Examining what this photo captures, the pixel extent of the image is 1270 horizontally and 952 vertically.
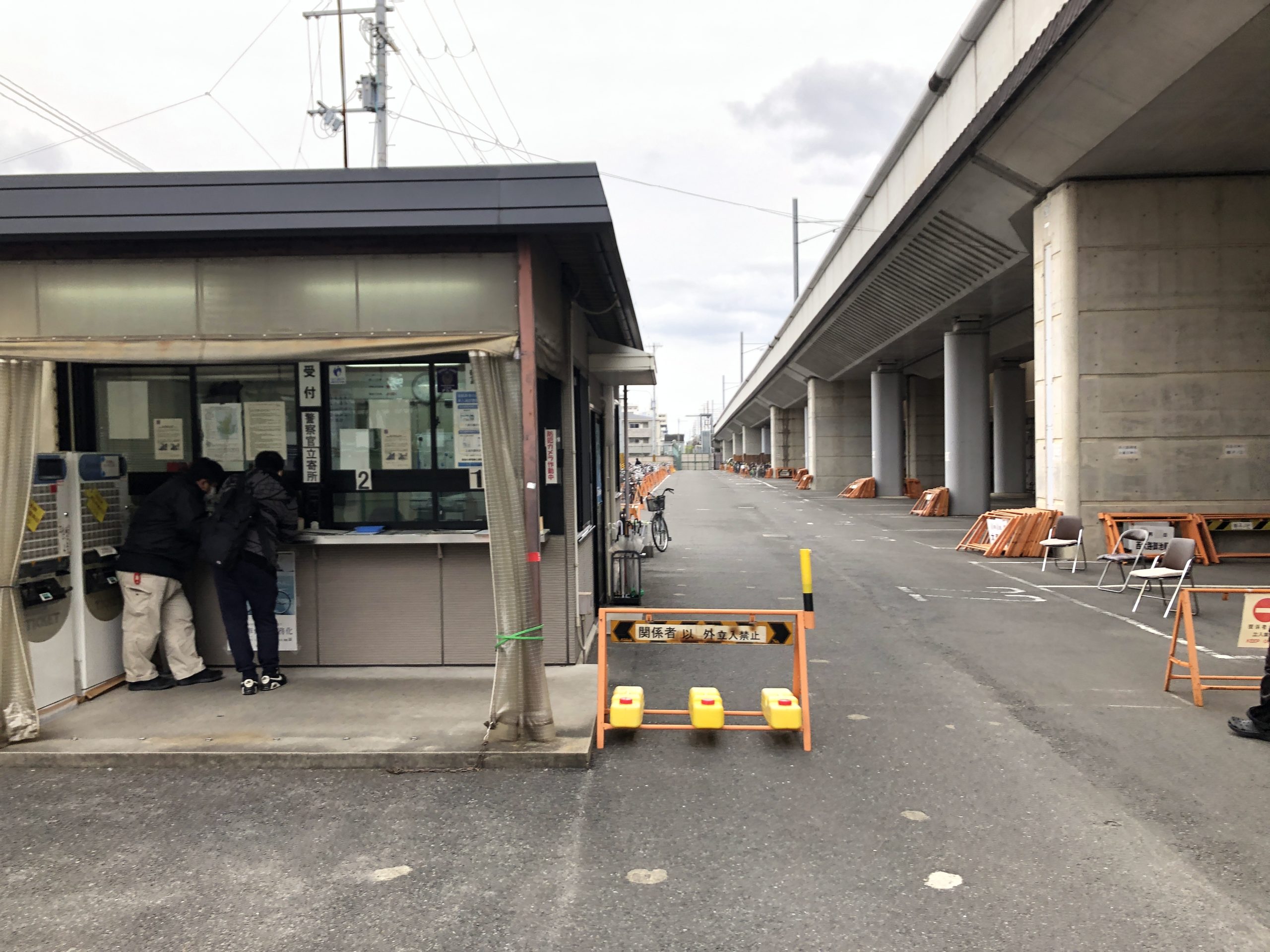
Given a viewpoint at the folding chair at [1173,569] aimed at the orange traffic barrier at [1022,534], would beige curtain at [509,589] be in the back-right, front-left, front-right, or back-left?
back-left

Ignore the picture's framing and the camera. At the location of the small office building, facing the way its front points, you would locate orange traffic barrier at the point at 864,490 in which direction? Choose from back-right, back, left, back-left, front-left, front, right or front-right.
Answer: back-left

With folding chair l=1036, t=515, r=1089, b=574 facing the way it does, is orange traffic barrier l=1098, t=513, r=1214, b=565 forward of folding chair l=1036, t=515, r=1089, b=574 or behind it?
behind

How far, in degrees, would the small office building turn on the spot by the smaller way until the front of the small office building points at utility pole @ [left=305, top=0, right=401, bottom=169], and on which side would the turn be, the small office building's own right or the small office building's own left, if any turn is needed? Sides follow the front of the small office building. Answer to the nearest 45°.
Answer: approximately 180°

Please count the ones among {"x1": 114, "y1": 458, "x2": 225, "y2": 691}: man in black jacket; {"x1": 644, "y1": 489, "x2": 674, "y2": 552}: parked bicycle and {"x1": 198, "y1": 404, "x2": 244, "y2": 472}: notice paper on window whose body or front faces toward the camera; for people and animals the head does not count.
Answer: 2

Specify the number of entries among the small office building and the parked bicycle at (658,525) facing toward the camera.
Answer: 2

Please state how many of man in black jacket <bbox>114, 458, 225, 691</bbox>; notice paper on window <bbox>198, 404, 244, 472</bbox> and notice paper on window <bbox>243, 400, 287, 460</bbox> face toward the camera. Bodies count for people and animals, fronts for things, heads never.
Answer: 2

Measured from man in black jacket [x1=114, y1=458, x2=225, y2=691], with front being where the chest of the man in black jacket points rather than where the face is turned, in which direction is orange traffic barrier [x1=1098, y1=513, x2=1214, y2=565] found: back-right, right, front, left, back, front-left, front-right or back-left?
front-right

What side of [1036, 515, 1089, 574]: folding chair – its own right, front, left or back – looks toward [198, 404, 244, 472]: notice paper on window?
front

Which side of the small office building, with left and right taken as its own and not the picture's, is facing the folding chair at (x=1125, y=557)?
left

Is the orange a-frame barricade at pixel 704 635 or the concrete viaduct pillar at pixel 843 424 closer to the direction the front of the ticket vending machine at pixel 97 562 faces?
the orange a-frame barricade

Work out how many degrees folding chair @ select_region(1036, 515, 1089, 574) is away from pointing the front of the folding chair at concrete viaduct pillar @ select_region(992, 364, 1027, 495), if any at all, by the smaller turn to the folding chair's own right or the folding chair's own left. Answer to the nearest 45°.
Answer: approximately 135° to the folding chair's own right

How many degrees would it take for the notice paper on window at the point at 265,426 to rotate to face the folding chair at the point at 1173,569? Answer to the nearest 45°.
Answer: approximately 90° to its left

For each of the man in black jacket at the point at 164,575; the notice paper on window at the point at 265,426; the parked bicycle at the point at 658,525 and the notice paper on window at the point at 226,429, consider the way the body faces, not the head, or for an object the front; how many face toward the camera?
3
